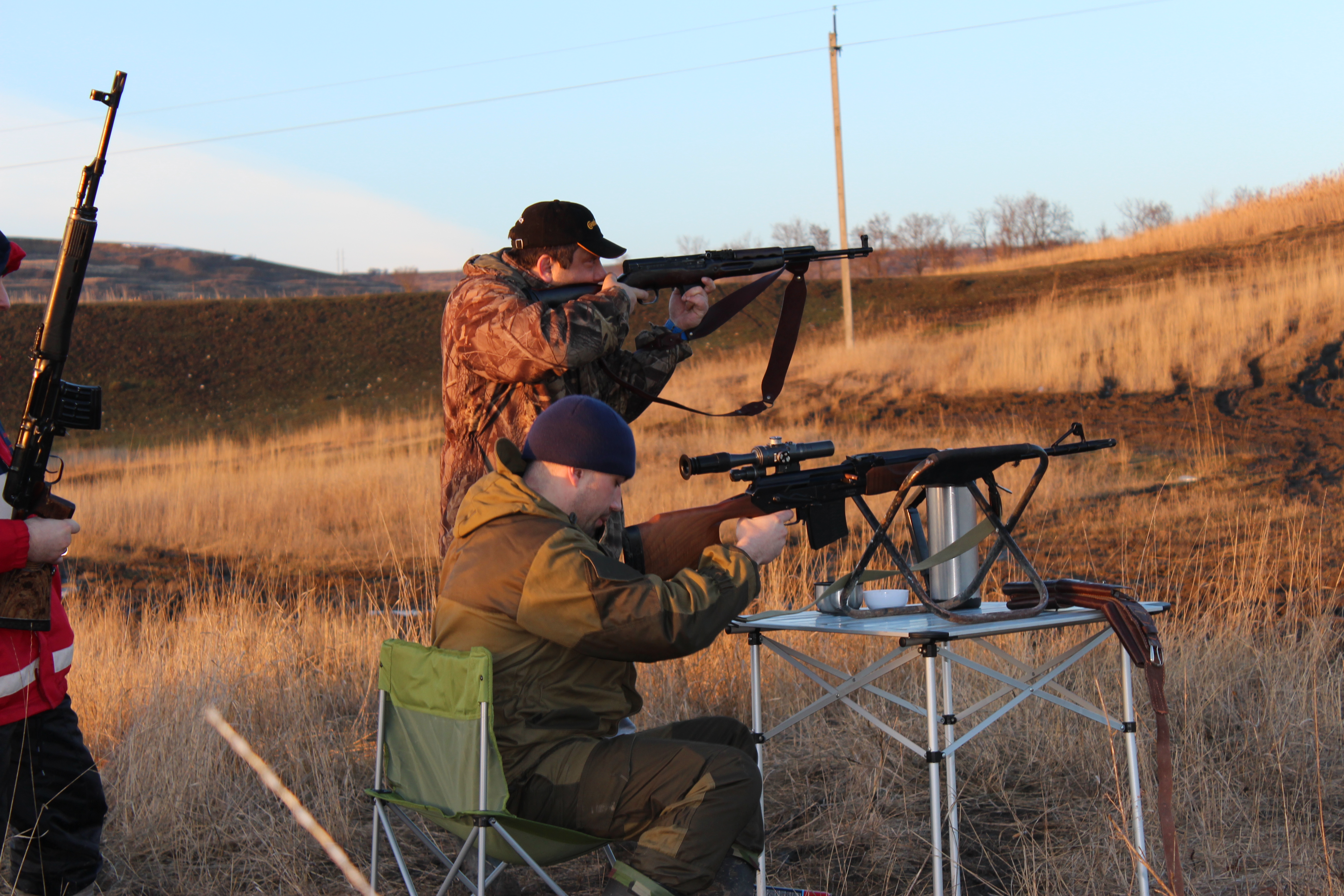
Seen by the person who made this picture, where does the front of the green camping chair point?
facing away from the viewer and to the right of the viewer

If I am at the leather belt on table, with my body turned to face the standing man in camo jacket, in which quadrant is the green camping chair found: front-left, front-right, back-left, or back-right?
front-left

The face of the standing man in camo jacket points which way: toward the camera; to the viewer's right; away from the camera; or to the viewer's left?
to the viewer's right

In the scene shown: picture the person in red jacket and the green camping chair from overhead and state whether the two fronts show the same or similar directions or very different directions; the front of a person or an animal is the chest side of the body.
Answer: same or similar directions

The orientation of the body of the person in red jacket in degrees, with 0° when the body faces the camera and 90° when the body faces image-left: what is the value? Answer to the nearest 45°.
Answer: approximately 270°

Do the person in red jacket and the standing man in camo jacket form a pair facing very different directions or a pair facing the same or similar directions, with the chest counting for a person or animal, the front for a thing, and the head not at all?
same or similar directions

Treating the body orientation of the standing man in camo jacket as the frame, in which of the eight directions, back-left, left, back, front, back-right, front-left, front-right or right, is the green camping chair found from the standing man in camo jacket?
right

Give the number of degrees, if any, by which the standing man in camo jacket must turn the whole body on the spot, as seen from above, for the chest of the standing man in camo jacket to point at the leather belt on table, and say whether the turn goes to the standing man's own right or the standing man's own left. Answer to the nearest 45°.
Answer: approximately 45° to the standing man's own right

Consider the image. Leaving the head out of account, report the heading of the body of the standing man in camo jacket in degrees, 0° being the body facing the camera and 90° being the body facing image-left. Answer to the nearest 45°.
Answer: approximately 270°

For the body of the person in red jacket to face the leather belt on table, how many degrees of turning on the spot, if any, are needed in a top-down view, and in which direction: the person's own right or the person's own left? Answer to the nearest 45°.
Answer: approximately 45° to the person's own right

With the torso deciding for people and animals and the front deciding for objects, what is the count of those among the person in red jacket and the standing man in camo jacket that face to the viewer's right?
2

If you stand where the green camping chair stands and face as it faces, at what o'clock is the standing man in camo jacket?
The standing man in camo jacket is roughly at 11 o'clock from the green camping chair.

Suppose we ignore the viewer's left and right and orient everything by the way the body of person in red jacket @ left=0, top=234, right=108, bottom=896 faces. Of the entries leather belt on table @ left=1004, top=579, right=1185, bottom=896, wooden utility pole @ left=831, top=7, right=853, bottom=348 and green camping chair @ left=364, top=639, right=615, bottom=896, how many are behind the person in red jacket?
0
